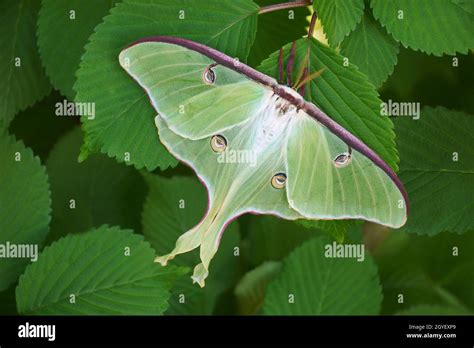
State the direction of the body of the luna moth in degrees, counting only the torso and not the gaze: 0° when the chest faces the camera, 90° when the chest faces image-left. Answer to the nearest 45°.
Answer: approximately 225°
